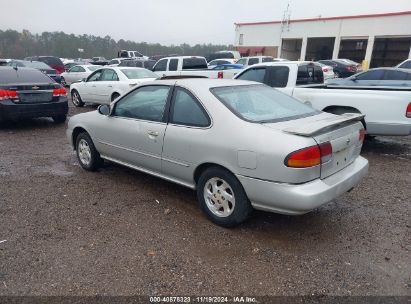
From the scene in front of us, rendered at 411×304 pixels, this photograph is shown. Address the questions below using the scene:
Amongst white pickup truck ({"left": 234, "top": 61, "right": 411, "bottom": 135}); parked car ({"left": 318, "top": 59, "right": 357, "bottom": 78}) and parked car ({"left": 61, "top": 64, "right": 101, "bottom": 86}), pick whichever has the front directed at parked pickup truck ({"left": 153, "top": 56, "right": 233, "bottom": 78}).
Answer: the white pickup truck

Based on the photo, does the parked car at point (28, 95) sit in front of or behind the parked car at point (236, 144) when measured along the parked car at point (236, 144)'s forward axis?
in front

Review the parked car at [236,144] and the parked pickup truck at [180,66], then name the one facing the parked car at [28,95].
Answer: the parked car at [236,144]

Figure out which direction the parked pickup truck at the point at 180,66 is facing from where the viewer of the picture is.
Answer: facing away from the viewer and to the left of the viewer

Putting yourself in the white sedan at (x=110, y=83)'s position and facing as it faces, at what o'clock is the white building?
The white building is roughly at 3 o'clock from the white sedan.

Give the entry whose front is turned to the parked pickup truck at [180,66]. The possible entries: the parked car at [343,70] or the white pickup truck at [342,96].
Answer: the white pickup truck

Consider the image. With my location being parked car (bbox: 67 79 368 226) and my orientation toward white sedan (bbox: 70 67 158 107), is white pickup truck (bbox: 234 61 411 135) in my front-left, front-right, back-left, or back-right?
front-right

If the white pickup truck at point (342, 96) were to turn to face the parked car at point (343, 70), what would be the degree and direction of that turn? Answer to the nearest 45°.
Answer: approximately 45° to its right

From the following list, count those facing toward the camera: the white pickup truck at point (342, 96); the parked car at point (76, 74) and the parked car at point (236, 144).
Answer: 0

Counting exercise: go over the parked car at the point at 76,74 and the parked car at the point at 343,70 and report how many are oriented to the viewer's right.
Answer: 0

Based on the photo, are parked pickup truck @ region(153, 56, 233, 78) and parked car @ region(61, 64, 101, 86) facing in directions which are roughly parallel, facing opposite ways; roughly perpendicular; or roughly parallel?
roughly parallel

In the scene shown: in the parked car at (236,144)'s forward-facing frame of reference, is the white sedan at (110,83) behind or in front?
in front

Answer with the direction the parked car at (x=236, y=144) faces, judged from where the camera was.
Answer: facing away from the viewer and to the left of the viewer

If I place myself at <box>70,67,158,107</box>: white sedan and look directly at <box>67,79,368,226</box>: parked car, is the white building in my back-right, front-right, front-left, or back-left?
back-left

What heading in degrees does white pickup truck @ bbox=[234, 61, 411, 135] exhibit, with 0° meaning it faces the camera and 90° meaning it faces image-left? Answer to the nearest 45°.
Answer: approximately 135°

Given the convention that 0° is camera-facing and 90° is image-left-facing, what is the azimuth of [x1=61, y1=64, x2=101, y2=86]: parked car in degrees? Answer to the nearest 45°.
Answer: approximately 135°

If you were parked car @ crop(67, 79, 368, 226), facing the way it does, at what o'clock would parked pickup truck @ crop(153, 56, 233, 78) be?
parked pickup truck @ crop(153, 56, 233, 78) is roughly at 1 o'clock from parked car @ crop(67, 79, 368, 226).
